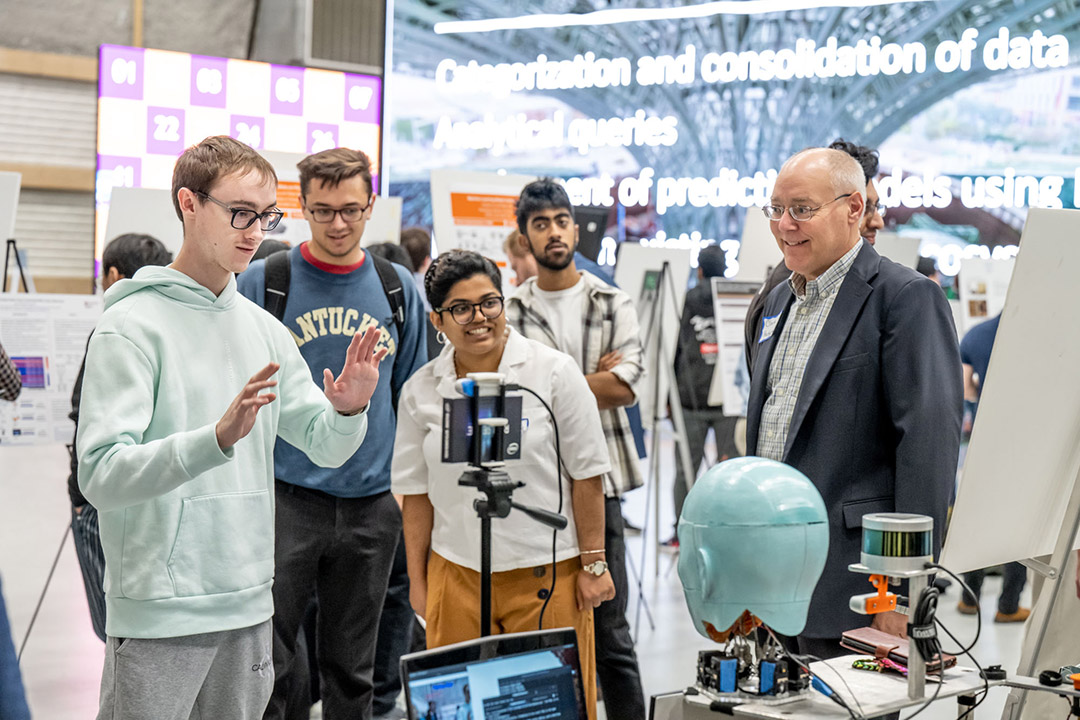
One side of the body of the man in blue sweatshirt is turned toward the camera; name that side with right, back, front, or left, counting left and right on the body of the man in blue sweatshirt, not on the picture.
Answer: front

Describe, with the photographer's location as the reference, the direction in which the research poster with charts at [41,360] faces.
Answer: facing the viewer

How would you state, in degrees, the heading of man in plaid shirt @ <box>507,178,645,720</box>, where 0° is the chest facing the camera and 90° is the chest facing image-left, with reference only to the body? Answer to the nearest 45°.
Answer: approximately 0°

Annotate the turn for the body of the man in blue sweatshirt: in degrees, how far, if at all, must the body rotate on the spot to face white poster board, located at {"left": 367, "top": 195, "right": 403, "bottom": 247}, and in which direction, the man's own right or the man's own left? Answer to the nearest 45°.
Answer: approximately 180°

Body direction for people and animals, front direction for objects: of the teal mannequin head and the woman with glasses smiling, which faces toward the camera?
the woman with glasses smiling

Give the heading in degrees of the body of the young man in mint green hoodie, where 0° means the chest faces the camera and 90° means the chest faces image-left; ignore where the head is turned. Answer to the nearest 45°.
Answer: approximately 315°

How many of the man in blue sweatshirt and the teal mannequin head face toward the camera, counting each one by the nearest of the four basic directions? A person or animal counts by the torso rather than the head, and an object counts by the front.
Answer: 1

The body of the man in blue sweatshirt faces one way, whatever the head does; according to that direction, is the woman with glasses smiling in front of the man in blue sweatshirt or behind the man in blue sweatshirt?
in front

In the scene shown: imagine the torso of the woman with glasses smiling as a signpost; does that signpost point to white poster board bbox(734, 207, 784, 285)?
no

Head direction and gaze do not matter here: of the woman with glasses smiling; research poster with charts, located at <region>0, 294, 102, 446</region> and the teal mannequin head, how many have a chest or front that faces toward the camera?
2

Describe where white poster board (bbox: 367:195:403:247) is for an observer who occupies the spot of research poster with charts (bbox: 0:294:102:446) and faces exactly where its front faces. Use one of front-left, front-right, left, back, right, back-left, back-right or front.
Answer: left

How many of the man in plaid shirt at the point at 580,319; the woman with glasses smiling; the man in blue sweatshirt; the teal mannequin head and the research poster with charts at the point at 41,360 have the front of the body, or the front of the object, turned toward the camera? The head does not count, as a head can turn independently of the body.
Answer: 4

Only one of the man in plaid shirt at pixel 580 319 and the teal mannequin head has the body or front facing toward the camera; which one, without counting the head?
the man in plaid shirt

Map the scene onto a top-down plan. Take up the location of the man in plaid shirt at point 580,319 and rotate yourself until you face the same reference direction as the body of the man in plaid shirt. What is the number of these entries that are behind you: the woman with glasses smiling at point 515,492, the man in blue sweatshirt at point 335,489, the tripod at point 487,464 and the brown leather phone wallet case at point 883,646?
0

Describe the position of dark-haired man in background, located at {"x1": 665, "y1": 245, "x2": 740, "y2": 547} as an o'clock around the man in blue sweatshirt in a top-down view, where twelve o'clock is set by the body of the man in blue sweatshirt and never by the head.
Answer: The dark-haired man in background is roughly at 7 o'clock from the man in blue sweatshirt.

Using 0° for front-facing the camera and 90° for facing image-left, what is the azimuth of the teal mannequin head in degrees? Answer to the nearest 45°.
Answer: approximately 135°

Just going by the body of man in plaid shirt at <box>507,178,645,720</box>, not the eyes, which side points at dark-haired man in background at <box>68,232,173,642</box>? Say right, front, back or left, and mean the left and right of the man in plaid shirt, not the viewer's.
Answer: right

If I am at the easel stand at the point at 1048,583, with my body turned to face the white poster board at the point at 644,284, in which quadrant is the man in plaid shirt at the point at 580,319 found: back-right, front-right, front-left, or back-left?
front-left
